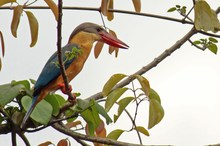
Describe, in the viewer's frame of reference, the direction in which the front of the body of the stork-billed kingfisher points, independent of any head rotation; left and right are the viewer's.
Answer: facing to the right of the viewer
